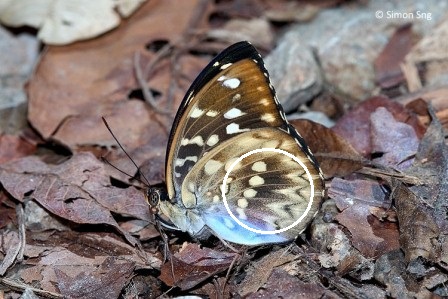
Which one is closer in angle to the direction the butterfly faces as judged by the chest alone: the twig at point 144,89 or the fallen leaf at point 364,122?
the twig

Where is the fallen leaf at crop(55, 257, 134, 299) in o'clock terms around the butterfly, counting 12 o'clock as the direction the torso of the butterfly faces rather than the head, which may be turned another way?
The fallen leaf is roughly at 11 o'clock from the butterfly.

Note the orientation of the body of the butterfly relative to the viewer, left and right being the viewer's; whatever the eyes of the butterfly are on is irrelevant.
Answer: facing to the left of the viewer

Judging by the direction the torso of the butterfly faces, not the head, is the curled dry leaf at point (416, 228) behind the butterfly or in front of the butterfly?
behind

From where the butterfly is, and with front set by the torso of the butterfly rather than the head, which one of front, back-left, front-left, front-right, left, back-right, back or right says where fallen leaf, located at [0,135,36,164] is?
front-right

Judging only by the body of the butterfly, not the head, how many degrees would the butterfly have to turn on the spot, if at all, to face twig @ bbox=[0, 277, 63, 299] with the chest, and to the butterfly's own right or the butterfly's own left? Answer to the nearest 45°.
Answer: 0° — it already faces it

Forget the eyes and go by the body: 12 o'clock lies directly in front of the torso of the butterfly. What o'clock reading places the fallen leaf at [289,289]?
The fallen leaf is roughly at 8 o'clock from the butterfly.

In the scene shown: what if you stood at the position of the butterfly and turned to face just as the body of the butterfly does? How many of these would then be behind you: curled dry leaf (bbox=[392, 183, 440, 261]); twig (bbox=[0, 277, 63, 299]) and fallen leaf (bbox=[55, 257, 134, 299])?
1

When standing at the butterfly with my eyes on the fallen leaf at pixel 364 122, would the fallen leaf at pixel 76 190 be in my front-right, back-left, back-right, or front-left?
back-left

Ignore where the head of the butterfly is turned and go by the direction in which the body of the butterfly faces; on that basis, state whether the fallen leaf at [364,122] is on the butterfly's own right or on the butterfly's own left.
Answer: on the butterfly's own right
